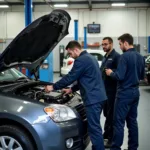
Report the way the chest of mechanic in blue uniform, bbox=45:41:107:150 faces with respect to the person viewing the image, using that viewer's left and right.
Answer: facing to the left of the viewer

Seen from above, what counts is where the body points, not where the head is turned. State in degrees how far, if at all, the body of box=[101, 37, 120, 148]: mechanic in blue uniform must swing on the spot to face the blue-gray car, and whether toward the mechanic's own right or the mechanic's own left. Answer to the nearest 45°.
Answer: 0° — they already face it

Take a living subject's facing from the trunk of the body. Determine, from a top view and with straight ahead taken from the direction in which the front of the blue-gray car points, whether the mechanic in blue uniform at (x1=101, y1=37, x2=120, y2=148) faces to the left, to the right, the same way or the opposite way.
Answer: to the right

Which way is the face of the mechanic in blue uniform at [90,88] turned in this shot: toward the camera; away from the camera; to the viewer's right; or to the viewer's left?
to the viewer's left

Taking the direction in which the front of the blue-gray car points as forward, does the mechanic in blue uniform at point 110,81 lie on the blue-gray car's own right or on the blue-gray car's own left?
on the blue-gray car's own left

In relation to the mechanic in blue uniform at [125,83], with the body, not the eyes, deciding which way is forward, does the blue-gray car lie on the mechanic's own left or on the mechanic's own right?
on the mechanic's own left

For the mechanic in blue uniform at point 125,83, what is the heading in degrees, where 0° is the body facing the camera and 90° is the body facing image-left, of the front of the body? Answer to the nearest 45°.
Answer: approximately 135°
